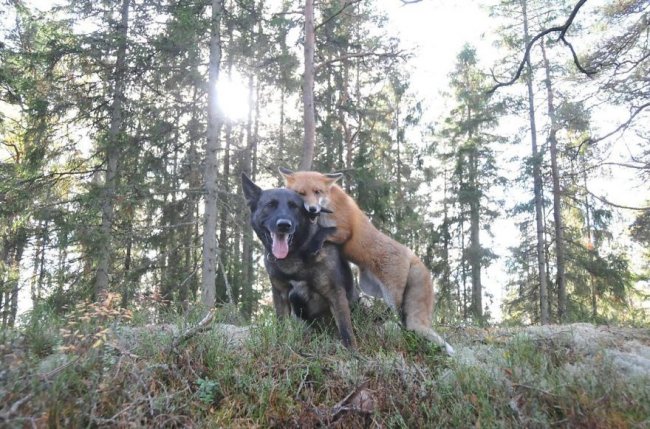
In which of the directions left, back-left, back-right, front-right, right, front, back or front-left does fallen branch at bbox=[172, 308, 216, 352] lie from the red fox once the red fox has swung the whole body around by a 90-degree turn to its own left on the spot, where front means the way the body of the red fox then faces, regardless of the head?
front-right

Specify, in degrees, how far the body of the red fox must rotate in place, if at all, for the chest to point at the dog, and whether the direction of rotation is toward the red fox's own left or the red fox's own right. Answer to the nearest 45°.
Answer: approximately 45° to the red fox's own left

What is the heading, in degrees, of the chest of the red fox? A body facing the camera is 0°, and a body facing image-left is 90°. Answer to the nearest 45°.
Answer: approximately 90°
